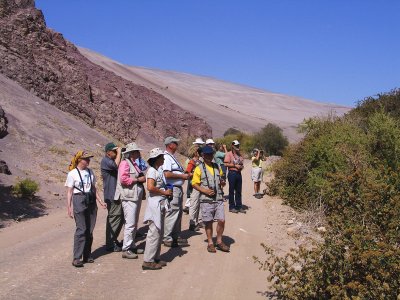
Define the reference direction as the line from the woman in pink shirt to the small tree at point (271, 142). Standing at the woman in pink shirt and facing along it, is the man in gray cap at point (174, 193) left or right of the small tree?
right

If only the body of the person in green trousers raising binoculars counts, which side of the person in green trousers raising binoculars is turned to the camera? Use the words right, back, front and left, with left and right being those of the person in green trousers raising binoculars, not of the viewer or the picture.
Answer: right

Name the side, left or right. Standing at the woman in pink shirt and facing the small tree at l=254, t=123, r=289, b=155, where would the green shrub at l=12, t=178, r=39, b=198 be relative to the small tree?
left

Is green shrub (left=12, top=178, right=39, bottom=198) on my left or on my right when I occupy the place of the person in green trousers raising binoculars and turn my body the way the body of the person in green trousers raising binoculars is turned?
on my left
